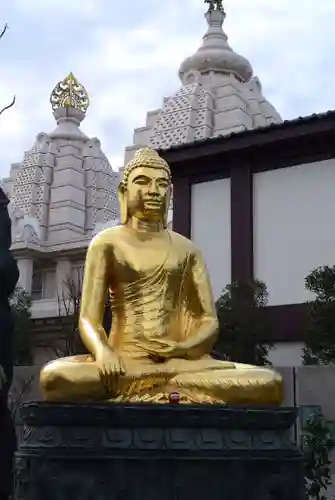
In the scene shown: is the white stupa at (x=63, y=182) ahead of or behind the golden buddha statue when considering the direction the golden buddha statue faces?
behind

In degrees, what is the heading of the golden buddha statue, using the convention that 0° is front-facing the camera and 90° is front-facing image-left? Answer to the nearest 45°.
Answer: approximately 0°

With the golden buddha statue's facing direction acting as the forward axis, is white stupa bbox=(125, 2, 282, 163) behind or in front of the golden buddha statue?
behind
